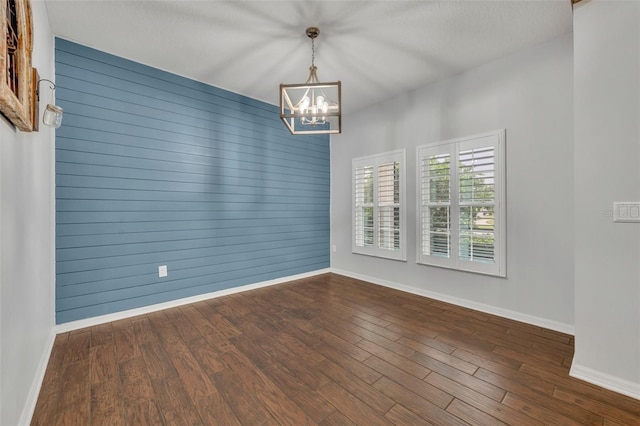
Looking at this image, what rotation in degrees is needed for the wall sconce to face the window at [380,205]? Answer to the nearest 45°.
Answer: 0° — it already faces it

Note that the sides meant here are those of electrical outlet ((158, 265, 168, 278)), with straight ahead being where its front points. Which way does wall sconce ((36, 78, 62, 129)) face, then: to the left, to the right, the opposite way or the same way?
to the left

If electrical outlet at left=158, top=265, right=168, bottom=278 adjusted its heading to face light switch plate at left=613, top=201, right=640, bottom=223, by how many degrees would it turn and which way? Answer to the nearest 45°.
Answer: approximately 45° to its left

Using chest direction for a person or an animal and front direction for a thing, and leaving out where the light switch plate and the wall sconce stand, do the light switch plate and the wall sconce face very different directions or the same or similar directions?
very different directions

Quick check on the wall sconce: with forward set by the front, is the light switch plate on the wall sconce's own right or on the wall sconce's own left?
on the wall sconce's own right

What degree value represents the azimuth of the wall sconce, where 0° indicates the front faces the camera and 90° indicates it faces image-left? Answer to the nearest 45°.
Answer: approximately 270°

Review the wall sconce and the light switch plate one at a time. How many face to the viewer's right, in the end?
1
